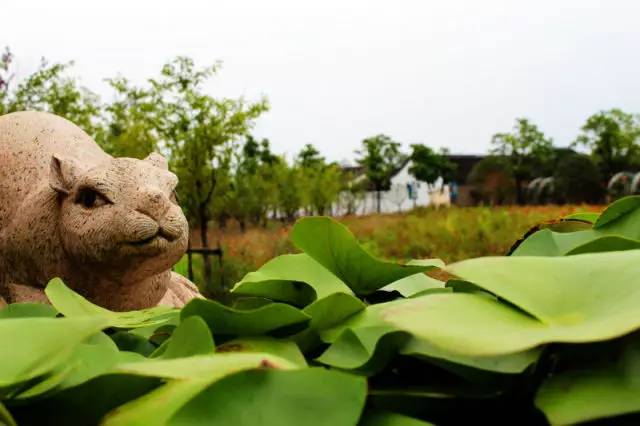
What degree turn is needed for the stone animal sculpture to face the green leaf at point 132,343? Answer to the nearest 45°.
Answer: approximately 45° to its right

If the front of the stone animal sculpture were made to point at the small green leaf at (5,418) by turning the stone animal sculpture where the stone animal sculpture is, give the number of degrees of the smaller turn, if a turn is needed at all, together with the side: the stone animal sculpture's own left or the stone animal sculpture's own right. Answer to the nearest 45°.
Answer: approximately 45° to the stone animal sculpture's own right

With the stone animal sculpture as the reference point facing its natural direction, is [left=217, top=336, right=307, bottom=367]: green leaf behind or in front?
in front

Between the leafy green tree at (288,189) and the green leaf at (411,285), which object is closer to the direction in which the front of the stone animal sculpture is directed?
the green leaf

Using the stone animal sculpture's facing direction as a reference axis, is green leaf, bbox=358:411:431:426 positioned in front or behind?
in front

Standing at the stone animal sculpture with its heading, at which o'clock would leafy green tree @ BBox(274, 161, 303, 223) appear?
The leafy green tree is roughly at 8 o'clock from the stone animal sculpture.

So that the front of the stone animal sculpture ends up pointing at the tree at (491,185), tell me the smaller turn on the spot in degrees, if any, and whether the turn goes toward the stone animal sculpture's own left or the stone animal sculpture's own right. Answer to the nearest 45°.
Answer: approximately 90° to the stone animal sculpture's own left

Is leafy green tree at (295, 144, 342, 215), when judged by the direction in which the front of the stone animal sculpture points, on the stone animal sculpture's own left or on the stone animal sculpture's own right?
on the stone animal sculpture's own left

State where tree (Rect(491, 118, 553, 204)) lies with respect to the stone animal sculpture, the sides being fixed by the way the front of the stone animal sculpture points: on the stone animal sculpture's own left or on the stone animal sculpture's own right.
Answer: on the stone animal sculpture's own left

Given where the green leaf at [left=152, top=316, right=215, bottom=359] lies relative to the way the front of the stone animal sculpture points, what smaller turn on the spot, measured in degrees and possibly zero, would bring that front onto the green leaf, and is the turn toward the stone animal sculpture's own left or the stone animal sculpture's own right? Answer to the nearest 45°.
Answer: approximately 45° to the stone animal sculpture's own right

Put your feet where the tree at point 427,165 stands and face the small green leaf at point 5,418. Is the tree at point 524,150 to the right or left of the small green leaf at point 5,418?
left

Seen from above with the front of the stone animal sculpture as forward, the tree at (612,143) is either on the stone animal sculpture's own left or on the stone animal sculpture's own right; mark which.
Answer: on the stone animal sculpture's own left

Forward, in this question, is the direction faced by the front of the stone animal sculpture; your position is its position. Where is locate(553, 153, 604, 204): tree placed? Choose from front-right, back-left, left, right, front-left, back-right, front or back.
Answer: left
